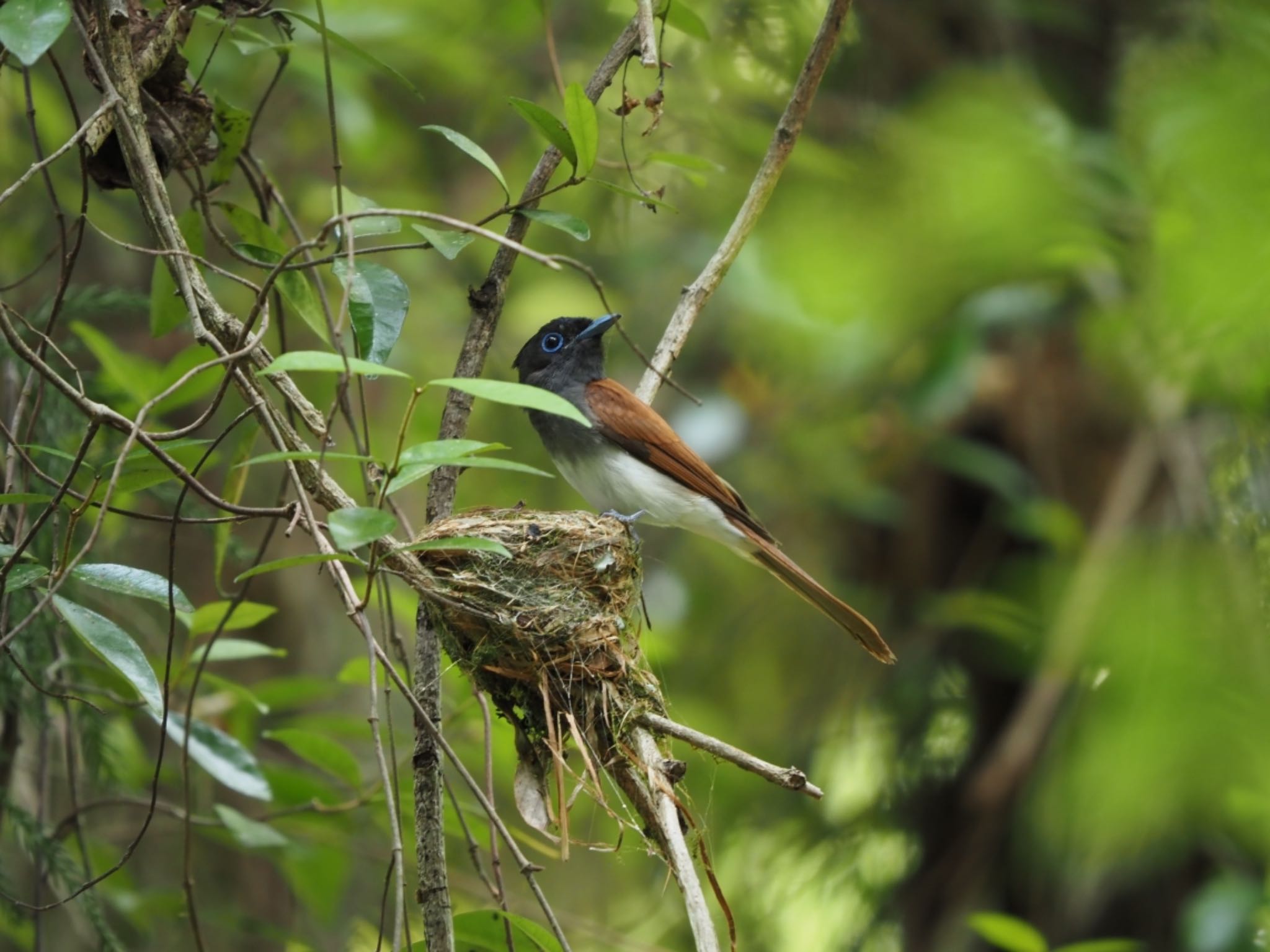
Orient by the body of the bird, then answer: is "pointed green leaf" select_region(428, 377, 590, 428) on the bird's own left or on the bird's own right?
on the bird's own left

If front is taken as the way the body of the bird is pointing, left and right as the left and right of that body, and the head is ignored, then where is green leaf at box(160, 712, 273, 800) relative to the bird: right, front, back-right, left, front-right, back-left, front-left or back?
front-left

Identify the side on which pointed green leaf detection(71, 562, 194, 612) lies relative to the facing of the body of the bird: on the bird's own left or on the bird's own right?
on the bird's own right

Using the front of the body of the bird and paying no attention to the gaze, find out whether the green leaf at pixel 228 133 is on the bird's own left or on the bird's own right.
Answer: on the bird's own right

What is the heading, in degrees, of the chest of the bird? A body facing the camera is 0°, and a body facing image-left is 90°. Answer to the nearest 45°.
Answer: approximately 90°
